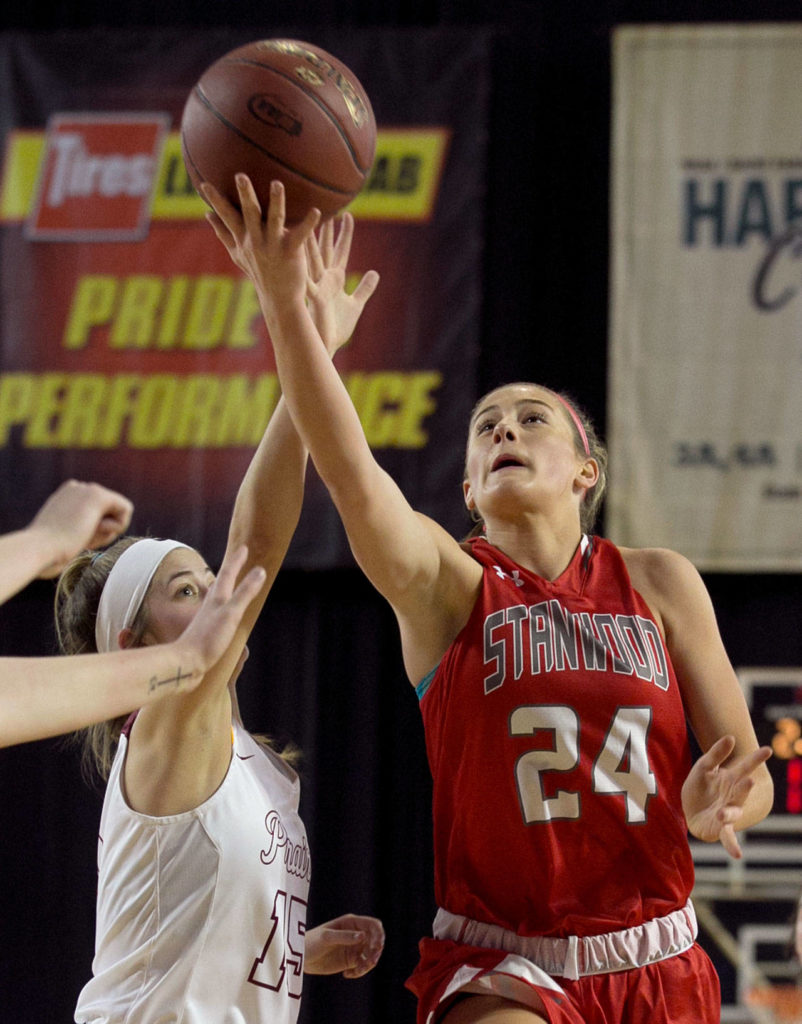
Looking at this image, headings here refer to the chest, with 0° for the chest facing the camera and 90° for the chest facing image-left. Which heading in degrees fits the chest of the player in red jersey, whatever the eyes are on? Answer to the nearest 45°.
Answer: approximately 0°

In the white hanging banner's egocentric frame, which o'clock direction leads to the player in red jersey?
The player in red jersey is roughly at 12 o'clock from the white hanging banner.

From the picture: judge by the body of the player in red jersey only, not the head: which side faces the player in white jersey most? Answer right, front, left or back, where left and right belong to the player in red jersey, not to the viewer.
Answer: right

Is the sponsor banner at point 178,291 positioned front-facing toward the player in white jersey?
yes

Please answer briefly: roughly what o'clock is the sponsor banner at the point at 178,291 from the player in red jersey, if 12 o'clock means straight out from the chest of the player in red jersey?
The sponsor banner is roughly at 5 o'clock from the player in red jersey.
